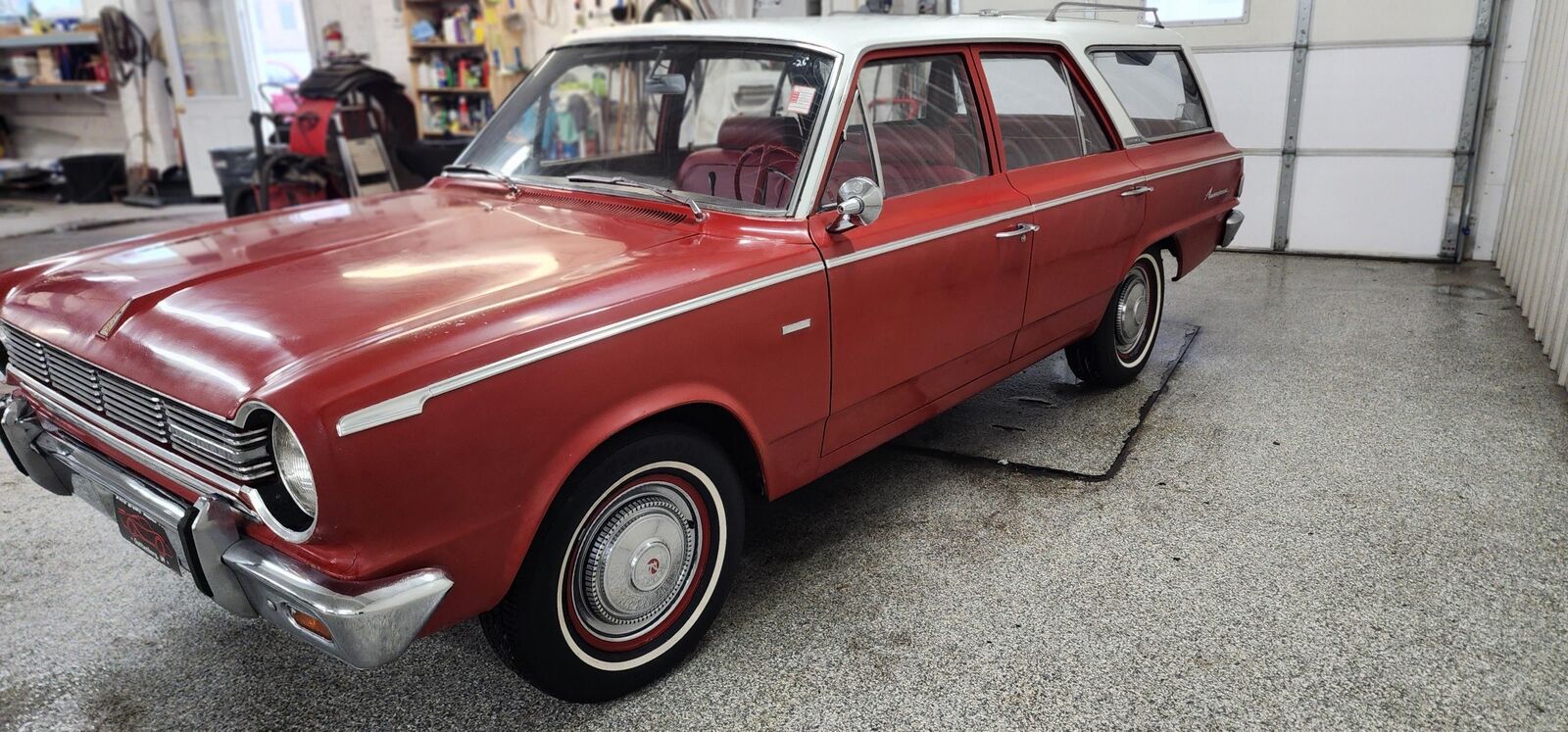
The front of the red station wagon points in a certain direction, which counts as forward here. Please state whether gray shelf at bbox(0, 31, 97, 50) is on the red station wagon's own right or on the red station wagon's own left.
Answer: on the red station wagon's own right

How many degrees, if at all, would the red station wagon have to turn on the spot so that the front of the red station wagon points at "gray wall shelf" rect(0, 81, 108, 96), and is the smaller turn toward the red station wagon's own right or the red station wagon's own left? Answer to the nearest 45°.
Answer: approximately 90° to the red station wagon's own right

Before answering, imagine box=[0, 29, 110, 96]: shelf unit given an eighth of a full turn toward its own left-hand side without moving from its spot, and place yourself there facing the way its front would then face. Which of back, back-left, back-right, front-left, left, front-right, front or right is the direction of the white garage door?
front

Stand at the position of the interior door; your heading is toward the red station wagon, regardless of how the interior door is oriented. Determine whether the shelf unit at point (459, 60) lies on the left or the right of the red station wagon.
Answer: left

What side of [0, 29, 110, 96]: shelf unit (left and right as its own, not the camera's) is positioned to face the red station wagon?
front

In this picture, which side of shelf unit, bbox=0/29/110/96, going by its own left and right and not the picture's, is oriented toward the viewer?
front

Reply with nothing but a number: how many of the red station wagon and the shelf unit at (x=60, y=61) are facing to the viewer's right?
0

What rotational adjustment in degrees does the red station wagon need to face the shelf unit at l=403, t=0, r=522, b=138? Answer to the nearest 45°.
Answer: approximately 135° to its right

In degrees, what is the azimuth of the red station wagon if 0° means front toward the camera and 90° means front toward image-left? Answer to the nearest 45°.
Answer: approximately 45°

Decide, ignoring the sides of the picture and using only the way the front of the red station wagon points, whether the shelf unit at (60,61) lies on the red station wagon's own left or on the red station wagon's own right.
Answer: on the red station wagon's own right
